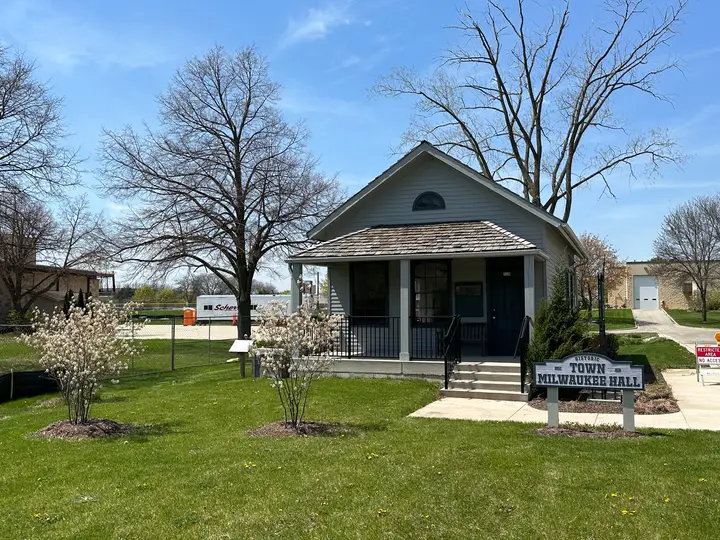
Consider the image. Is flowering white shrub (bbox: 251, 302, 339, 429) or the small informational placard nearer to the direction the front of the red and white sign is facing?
the flowering white shrub

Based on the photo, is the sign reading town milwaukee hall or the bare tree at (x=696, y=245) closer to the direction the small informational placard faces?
the sign reading town milwaukee hall

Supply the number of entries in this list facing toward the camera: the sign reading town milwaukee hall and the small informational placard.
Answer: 2

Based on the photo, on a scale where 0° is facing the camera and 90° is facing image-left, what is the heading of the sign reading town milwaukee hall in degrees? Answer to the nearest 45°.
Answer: approximately 0°

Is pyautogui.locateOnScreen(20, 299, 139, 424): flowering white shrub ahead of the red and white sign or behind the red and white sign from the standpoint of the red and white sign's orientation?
ahead

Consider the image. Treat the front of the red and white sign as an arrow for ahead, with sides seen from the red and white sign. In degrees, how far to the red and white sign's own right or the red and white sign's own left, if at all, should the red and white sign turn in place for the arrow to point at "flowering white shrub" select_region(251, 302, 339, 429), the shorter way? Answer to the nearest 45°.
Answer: approximately 45° to the red and white sign's own right

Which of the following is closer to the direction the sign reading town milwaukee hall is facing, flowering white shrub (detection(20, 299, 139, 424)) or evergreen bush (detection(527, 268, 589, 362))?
the flowering white shrub

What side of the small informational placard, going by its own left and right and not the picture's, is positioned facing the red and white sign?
left

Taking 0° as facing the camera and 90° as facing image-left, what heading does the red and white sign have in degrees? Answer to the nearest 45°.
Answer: approximately 0°

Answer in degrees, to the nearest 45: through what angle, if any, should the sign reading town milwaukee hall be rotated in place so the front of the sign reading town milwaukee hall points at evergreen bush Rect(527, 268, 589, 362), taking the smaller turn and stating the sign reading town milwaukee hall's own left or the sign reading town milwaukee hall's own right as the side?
approximately 180°

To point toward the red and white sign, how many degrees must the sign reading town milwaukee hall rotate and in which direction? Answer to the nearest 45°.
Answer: approximately 180°

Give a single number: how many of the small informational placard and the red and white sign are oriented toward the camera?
2

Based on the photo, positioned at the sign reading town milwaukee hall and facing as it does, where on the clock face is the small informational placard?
The small informational placard is roughly at 4 o'clock from the sign reading town milwaukee hall.
